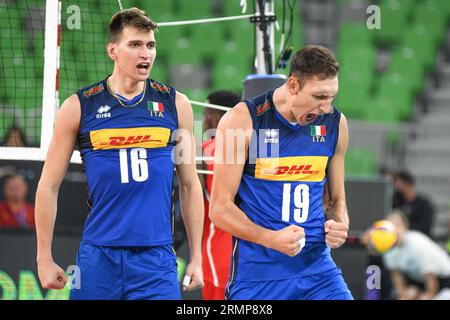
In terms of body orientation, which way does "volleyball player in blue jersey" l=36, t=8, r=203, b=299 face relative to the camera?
toward the camera

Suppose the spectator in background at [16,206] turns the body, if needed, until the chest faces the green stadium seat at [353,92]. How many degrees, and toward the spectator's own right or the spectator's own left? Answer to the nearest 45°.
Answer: approximately 135° to the spectator's own left

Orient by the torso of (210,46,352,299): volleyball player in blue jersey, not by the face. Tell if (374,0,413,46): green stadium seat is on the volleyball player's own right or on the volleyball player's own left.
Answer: on the volleyball player's own left

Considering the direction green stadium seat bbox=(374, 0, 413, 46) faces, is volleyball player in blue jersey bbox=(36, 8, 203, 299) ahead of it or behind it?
ahead

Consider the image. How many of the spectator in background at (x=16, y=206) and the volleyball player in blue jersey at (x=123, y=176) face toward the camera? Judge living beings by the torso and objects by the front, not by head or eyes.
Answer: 2

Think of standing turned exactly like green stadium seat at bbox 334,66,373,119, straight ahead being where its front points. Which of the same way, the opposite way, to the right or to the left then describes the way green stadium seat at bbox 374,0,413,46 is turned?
the same way

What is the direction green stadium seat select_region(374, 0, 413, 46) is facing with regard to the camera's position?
facing the viewer and to the left of the viewer

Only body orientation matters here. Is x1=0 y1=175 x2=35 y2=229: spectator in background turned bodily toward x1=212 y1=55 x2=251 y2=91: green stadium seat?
no

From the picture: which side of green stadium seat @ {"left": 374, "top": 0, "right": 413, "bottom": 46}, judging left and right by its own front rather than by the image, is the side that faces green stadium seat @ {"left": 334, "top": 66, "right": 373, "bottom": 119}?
front

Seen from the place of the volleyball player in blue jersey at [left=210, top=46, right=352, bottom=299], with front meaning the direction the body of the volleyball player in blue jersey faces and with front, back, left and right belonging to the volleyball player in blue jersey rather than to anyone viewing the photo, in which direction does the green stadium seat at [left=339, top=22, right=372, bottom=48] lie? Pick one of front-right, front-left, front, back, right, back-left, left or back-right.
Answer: back-left

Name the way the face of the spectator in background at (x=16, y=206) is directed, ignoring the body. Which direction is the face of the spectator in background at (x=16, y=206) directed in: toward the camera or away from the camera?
toward the camera

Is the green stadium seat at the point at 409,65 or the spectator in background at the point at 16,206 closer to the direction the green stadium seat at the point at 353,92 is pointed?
the spectator in background

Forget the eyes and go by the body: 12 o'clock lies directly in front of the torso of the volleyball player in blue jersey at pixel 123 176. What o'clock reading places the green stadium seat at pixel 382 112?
The green stadium seat is roughly at 7 o'clock from the volleyball player in blue jersey.

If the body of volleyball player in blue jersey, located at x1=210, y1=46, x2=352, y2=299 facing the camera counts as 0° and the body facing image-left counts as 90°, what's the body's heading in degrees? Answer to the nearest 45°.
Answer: approximately 315°

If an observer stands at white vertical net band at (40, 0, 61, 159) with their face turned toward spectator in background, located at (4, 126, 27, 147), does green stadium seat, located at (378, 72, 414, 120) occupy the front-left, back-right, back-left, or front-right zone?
front-right
